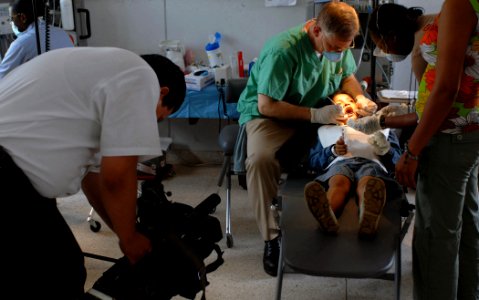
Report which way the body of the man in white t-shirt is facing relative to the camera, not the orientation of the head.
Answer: to the viewer's right

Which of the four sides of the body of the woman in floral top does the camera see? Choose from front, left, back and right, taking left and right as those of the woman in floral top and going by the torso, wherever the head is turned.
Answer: left

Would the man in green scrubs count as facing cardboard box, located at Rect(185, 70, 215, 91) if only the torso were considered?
no

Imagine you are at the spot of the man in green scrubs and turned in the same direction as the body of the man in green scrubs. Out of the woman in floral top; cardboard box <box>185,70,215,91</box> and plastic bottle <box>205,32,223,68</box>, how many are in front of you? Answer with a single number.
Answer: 1

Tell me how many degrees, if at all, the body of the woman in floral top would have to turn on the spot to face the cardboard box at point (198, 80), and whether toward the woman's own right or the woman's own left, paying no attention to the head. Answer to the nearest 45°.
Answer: approximately 45° to the woman's own right

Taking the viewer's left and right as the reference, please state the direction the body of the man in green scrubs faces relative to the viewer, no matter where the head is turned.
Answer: facing the viewer and to the right of the viewer

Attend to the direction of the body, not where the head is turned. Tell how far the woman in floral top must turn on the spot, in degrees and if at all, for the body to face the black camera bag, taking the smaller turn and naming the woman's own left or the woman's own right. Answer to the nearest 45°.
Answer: approximately 45° to the woman's own left

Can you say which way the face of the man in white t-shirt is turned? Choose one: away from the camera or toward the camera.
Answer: away from the camera

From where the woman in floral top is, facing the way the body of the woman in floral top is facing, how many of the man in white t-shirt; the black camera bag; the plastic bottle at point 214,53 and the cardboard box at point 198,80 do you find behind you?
0

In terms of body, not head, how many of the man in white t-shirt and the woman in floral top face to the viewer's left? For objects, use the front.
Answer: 1
